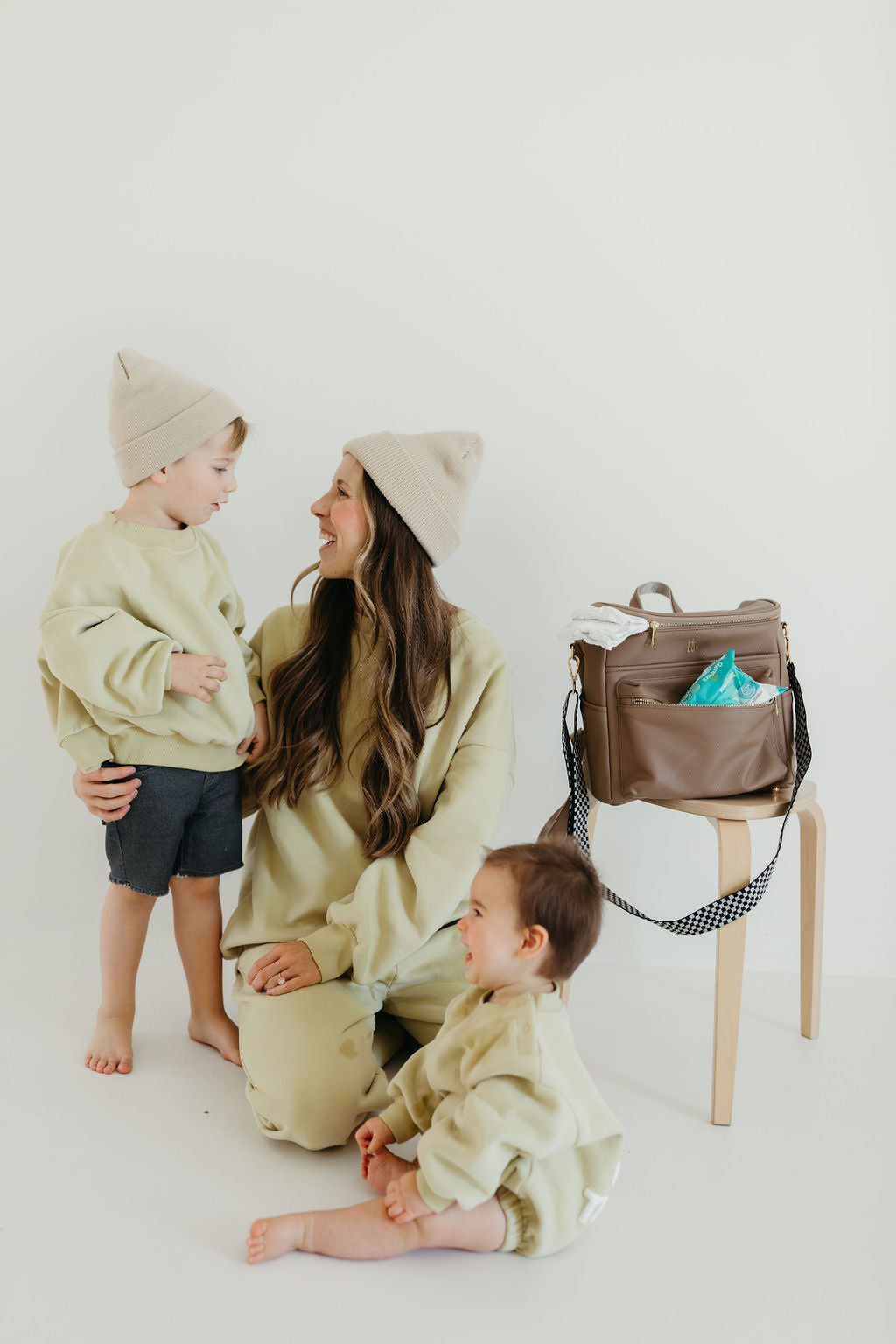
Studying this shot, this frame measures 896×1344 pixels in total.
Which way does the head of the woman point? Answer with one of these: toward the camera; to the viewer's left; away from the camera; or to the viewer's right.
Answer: to the viewer's left

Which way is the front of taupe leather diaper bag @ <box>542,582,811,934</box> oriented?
toward the camera

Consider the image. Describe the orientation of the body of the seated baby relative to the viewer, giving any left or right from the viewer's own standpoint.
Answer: facing to the left of the viewer

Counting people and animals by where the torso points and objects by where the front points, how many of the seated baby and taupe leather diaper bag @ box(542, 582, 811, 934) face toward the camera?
1

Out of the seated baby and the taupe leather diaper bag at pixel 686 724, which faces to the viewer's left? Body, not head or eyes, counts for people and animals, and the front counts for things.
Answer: the seated baby

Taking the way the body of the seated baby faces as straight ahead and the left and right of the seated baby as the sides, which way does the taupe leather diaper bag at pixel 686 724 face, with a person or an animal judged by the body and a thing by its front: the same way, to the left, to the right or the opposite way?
to the left

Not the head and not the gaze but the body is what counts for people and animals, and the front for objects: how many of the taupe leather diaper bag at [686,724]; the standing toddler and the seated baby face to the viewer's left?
1

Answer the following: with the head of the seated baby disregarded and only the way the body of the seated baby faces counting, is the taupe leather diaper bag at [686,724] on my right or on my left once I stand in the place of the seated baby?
on my right

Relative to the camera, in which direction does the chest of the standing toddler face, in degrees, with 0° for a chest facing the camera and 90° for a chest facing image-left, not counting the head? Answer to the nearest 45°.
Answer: approximately 315°

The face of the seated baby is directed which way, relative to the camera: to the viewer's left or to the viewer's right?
to the viewer's left

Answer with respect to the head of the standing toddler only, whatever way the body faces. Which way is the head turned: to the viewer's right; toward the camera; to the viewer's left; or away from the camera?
to the viewer's right
